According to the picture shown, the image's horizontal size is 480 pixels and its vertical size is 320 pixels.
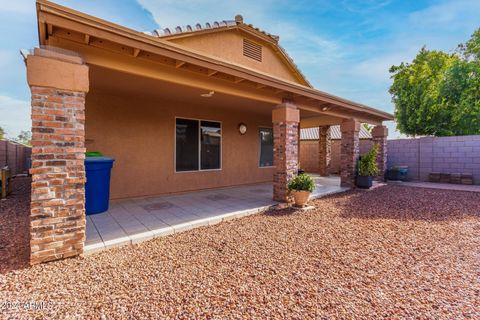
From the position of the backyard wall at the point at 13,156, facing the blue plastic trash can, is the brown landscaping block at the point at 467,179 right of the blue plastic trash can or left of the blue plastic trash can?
left

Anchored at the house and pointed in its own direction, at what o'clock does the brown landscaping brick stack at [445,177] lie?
The brown landscaping brick stack is roughly at 10 o'clock from the house.

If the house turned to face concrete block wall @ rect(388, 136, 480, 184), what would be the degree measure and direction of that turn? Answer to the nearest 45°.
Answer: approximately 45° to its left

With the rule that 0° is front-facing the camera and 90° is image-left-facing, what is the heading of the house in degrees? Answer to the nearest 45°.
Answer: approximately 315°

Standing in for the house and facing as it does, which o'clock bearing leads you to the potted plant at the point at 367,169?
The potted plant is roughly at 10 o'clock from the house.

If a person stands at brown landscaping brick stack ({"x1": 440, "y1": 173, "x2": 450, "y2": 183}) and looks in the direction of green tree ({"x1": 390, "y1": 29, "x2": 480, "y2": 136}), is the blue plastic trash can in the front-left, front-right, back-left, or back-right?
back-left

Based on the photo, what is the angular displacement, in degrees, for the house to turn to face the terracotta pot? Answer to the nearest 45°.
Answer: approximately 45° to its left
